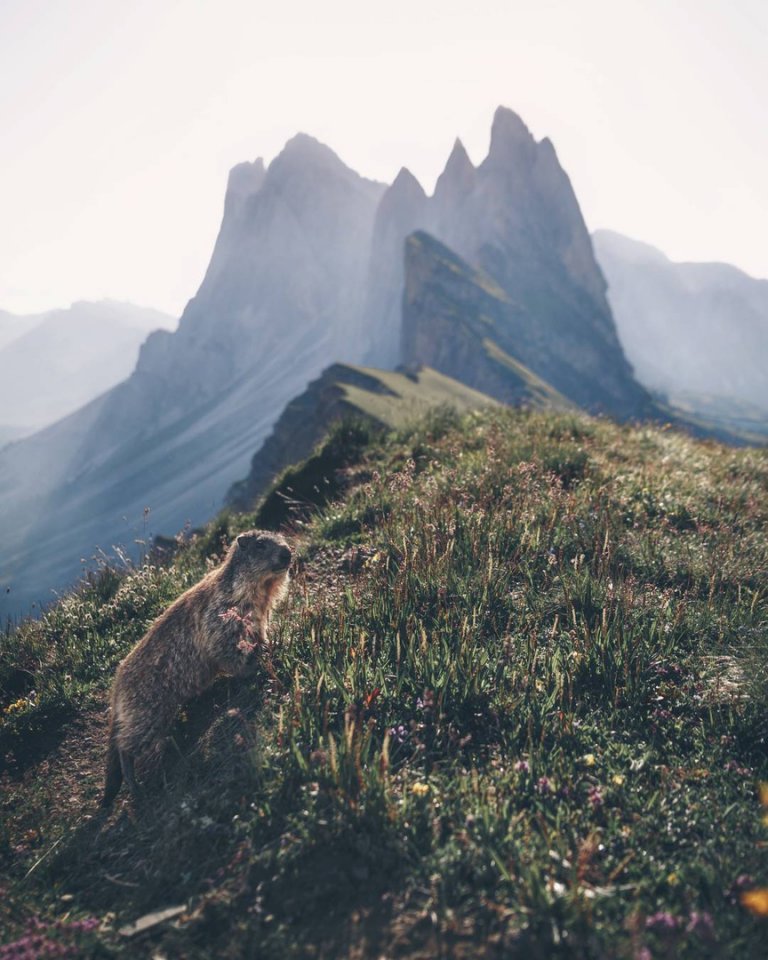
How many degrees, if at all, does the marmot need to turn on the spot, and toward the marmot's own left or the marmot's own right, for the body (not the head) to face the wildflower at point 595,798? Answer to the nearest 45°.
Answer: approximately 45° to the marmot's own right

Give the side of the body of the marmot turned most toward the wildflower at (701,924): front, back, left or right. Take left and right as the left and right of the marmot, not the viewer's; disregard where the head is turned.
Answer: right

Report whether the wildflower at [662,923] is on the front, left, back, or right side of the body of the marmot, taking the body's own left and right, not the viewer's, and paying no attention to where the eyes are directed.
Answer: right

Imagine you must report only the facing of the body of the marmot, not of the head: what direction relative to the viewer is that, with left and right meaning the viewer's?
facing to the right of the viewer

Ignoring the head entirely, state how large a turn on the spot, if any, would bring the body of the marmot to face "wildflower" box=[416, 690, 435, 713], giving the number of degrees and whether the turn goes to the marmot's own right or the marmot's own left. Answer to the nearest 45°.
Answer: approximately 45° to the marmot's own right
